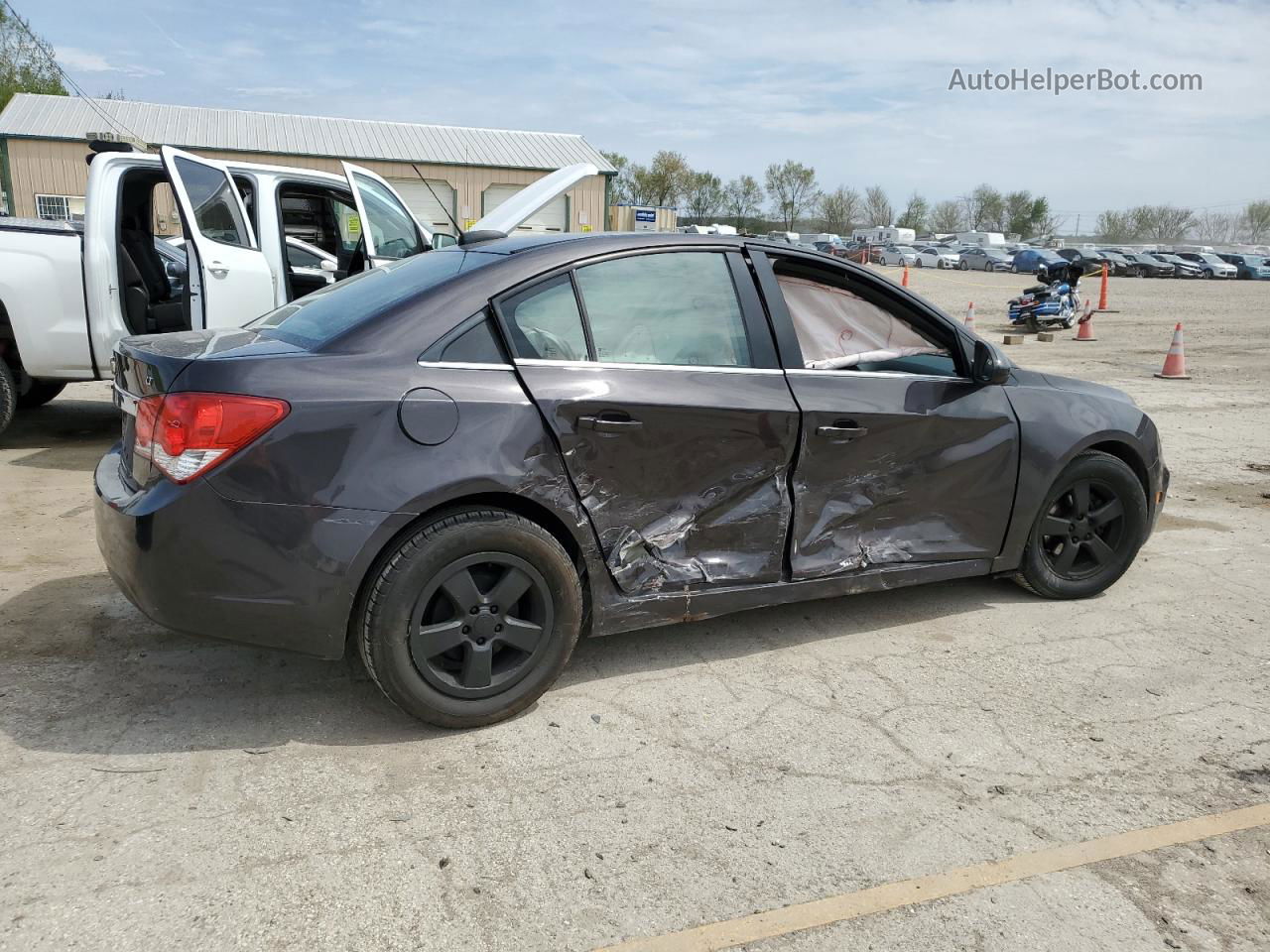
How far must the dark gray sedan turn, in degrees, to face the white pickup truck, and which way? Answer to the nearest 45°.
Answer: approximately 90° to its left

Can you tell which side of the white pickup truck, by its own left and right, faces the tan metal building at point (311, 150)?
left

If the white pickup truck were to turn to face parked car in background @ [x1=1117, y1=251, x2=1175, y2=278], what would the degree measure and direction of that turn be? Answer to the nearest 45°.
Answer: approximately 45° to its left

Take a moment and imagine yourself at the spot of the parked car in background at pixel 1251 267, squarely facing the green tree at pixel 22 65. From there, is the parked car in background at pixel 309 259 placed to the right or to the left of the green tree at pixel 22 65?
left

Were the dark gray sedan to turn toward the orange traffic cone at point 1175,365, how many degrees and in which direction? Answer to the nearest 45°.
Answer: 0° — it already faces it

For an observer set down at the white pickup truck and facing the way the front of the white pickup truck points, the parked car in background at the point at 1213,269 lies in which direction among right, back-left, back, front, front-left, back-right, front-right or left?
front-left

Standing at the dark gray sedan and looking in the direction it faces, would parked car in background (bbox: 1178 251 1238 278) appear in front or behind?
in front

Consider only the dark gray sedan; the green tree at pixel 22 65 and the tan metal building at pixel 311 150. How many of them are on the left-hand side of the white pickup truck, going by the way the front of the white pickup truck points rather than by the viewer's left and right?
2

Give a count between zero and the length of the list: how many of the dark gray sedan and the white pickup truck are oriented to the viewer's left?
0

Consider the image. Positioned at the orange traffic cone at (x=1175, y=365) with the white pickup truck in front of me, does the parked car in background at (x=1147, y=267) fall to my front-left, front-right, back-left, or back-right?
back-right

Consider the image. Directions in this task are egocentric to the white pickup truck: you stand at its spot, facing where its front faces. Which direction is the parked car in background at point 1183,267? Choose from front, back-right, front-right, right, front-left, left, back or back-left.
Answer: front-left

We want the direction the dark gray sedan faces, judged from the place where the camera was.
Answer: facing away from the viewer and to the right of the viewer

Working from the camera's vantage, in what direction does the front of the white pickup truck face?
facing to the right of the viewer
